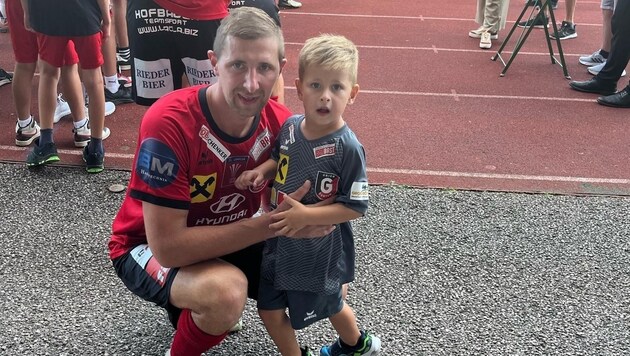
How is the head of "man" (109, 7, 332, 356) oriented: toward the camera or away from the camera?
toward the camera

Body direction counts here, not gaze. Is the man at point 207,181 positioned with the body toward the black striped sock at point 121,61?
no

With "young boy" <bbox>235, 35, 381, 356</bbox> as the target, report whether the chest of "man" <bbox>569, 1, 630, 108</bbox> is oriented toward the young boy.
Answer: no

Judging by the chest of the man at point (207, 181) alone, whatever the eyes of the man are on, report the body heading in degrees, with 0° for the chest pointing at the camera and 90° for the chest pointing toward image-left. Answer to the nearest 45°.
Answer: approximately 315°

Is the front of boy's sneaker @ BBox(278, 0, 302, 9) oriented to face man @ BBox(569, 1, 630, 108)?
no

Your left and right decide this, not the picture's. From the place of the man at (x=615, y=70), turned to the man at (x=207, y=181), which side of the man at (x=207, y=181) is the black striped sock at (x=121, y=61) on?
right

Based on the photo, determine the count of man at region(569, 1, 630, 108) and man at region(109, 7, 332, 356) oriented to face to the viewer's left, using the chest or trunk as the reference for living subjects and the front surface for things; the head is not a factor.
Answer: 1

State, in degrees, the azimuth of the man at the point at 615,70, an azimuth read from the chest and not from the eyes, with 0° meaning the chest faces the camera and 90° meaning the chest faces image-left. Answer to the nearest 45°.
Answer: approximately 90°

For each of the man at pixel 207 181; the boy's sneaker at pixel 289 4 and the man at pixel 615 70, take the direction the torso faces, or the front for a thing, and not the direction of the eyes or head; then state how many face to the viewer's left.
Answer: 1
